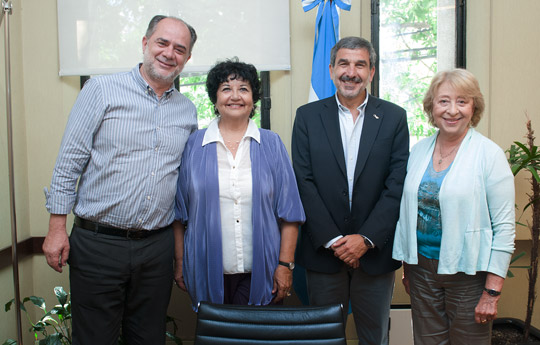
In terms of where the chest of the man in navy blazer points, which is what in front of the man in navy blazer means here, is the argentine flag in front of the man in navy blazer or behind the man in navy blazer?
behind

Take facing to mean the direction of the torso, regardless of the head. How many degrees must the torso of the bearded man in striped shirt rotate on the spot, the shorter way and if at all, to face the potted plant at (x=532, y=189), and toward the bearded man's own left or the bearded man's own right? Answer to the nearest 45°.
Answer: approximately 45° to the bearded man's own left

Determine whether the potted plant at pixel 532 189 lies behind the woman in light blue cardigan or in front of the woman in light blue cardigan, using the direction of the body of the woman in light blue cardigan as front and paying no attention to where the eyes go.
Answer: behind

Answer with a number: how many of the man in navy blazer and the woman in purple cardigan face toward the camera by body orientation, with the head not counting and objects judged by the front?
2
